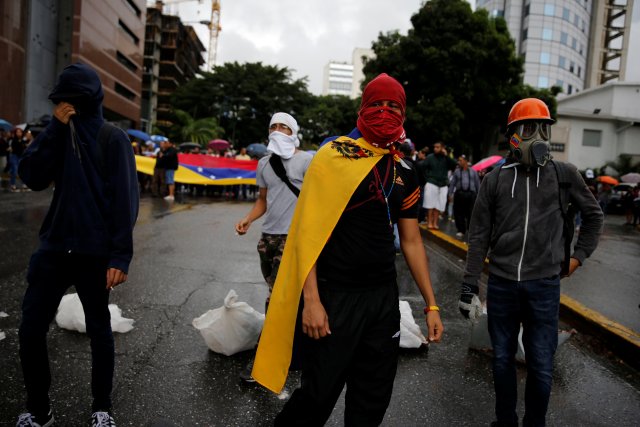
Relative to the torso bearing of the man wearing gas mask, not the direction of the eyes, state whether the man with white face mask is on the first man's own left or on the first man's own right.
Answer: on the first man's own right

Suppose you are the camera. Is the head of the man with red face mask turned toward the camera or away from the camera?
toward the camera

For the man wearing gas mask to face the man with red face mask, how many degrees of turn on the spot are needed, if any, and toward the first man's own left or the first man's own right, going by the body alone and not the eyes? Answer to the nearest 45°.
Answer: approximately 45° to the first man's own right

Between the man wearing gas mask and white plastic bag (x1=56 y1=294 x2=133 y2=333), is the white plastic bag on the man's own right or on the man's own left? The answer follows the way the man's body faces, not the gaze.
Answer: on the man's own right

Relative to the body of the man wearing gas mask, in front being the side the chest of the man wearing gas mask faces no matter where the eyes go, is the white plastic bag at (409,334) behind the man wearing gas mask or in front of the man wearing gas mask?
behind

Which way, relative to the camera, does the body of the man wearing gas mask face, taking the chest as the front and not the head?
toward the camera

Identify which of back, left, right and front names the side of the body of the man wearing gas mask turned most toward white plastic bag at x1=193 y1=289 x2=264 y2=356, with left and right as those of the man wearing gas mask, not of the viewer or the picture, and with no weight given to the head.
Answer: right

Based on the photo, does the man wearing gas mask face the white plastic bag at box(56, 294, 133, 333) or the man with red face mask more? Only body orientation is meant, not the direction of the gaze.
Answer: the man with red face mask

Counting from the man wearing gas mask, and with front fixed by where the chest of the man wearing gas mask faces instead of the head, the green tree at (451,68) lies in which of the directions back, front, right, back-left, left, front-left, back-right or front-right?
back
